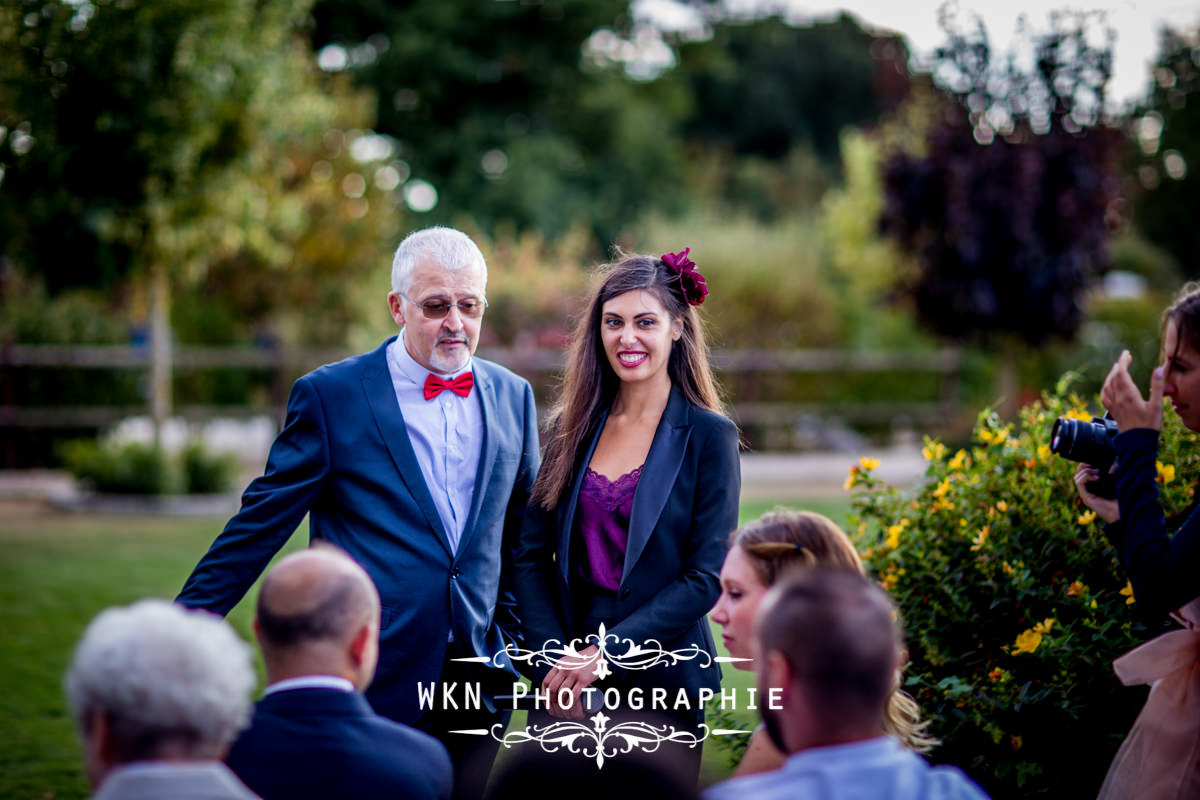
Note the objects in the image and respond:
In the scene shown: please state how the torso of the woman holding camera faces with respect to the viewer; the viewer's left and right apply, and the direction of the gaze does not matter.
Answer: facing to the left of the viewer

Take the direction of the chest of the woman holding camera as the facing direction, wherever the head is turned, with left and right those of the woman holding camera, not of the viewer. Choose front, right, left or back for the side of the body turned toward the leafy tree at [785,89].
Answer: right

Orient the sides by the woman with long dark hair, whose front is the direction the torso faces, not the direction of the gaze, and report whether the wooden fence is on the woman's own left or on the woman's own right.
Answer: on the woman's own right

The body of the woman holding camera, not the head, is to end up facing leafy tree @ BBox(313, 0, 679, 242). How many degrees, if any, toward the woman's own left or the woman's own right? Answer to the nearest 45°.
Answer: approximately 45° to the woman's own right

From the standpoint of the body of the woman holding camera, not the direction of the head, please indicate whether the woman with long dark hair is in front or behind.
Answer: in front

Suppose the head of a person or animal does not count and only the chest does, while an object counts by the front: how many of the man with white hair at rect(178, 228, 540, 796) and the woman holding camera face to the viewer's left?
1

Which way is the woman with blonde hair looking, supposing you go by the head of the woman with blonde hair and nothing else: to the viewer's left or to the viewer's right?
to the viewer's left

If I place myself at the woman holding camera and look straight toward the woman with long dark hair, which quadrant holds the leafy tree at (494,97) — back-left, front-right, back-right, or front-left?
front-right

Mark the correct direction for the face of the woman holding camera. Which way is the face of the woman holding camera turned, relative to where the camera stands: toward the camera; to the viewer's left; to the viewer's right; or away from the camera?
to the viewer's left

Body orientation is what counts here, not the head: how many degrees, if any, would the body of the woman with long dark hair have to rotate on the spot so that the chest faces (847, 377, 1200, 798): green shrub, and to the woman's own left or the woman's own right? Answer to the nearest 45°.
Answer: approximately 135° to the woman's own left
